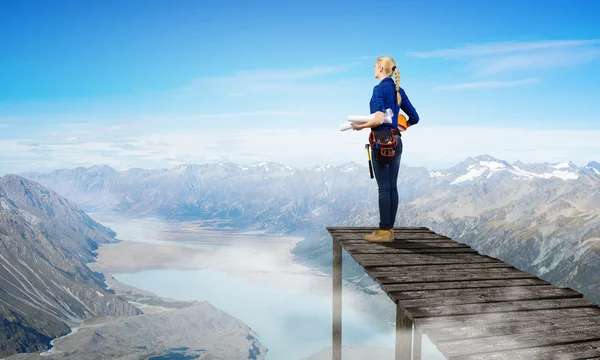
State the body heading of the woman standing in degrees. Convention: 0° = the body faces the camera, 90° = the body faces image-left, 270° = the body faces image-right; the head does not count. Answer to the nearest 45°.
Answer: approximately 90°

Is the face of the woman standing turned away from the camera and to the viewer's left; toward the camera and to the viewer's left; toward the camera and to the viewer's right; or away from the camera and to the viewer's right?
away from the camera and to the viewer's left
